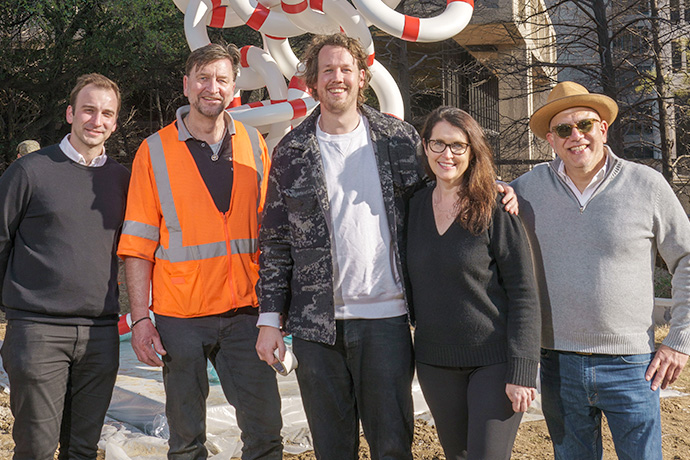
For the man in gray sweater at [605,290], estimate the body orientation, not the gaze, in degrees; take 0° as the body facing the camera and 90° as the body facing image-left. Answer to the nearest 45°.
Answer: approximately 0°

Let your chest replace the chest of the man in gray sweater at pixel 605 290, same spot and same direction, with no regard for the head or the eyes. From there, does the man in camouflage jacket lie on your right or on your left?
on your right

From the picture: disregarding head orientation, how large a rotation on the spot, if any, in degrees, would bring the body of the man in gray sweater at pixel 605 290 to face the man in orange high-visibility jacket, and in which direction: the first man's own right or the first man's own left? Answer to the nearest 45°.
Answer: approximately 90° to the first man's own right

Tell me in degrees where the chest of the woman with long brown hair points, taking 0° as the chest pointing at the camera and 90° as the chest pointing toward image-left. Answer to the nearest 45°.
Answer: approximately 45°

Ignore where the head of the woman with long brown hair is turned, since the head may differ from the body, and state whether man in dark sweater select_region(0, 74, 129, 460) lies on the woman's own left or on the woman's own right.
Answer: on the woman's own right

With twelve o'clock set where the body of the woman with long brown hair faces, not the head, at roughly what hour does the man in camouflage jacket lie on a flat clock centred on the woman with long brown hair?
The man in camouflage jacket is roughly at 2 o'clock from the woman with long brown hair.
